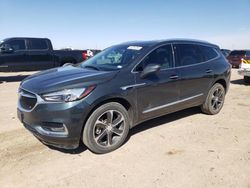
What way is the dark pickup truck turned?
to the viewer's left

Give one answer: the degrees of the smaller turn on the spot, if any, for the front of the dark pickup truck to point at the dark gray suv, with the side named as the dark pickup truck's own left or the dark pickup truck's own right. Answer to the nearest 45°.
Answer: approximately 90° to the dark pickup truck's own left

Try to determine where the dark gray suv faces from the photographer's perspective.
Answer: facing the viewer and to the left of the viewer

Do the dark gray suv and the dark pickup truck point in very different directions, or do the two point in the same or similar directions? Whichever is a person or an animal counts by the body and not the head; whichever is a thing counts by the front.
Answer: same or similar directions

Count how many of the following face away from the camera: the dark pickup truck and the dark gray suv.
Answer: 0

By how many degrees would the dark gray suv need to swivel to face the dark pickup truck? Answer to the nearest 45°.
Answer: approximately 90° to its right
